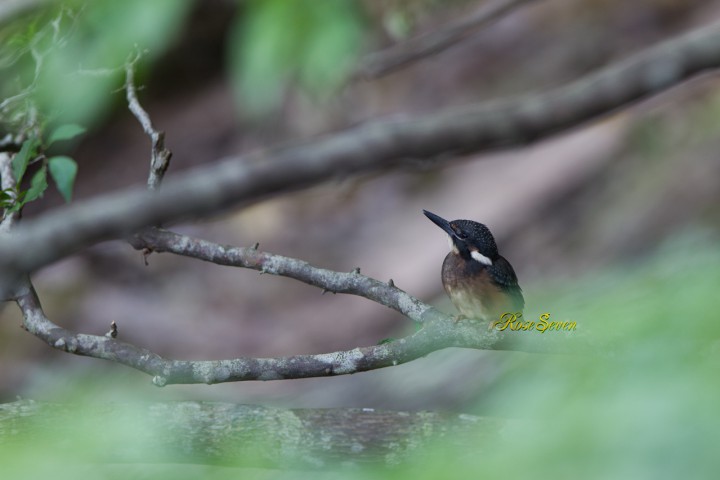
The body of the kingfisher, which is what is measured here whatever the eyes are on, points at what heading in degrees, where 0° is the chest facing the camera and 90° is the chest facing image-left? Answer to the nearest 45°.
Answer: approximately 45°

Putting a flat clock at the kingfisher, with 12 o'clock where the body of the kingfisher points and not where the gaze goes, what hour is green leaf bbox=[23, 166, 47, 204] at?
The green leaf is roughly at 1 o'clock from the kingfisher.

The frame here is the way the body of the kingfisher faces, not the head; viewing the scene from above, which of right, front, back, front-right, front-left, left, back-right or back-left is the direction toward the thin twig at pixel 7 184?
front-right

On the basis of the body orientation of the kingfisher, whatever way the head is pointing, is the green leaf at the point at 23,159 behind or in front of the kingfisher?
in front
